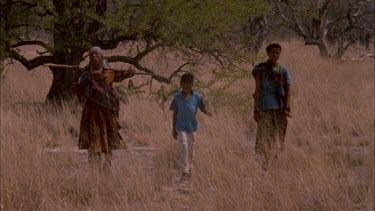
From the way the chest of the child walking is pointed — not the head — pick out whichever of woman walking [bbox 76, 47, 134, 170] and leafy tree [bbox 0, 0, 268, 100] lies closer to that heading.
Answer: the woman walking

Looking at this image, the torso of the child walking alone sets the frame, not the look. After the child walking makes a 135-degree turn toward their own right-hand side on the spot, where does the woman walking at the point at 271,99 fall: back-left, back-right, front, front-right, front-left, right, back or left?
back-right

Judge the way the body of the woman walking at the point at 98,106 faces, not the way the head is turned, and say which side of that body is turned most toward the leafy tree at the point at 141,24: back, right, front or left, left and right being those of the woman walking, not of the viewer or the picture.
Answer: back

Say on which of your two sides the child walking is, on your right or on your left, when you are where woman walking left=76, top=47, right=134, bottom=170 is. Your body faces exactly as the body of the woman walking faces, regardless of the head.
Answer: on your left

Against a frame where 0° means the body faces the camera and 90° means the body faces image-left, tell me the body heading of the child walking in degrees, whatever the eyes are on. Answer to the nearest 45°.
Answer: approximately 0°

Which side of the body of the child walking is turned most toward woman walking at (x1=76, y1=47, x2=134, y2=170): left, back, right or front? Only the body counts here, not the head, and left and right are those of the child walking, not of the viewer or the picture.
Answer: right

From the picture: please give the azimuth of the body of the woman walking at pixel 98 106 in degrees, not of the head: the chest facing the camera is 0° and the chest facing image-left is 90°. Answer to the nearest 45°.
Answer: approximately 0°

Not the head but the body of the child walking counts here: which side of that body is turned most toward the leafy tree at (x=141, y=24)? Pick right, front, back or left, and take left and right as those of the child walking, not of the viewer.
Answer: back

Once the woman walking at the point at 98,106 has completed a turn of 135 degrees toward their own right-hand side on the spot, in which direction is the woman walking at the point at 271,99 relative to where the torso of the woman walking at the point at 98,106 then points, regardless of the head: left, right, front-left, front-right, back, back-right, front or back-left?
back-right

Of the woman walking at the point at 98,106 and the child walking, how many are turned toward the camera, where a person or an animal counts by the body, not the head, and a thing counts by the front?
2
